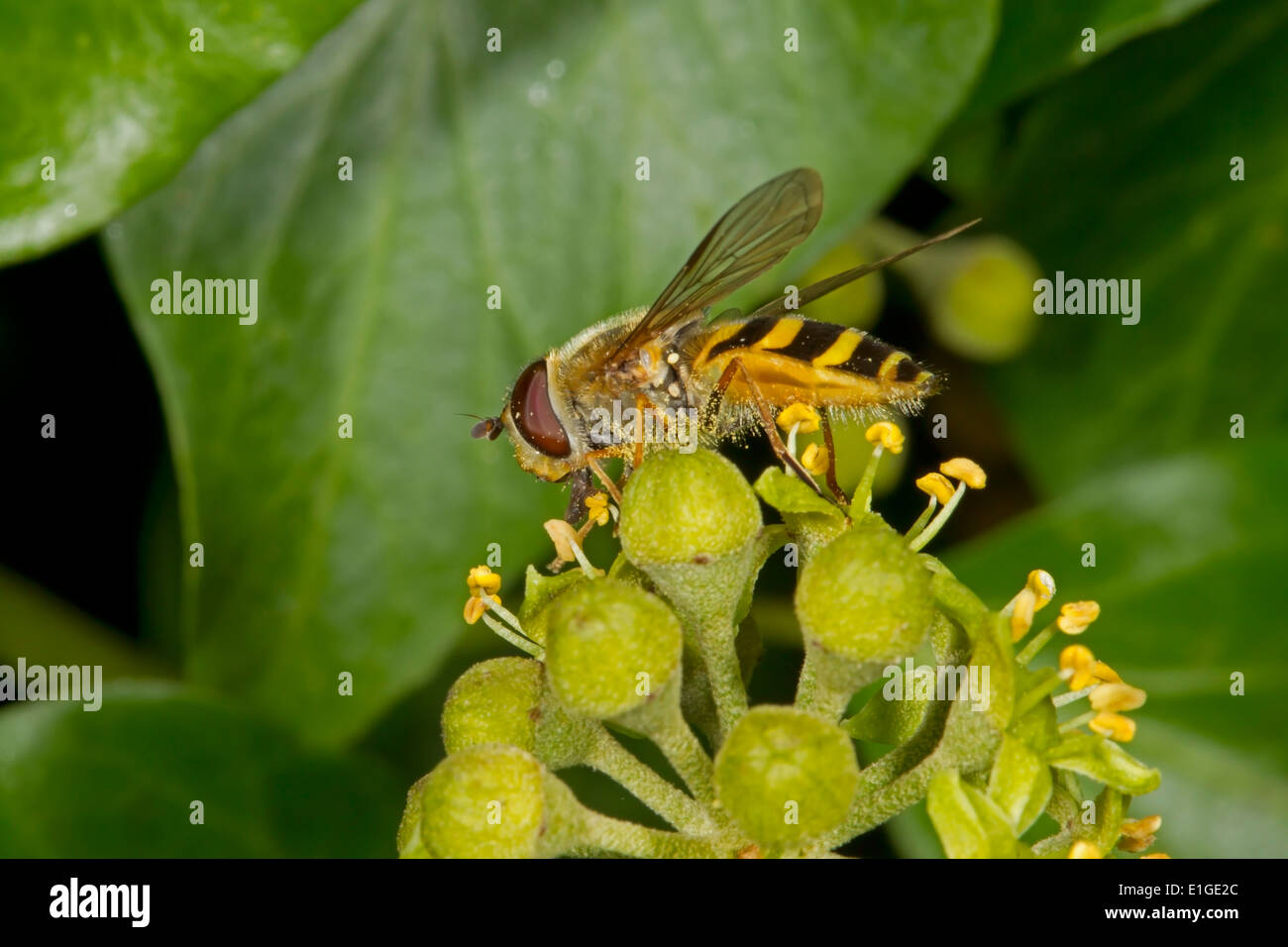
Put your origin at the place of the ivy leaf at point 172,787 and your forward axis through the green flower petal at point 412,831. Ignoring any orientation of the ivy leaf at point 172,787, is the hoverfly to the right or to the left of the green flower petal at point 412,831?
left

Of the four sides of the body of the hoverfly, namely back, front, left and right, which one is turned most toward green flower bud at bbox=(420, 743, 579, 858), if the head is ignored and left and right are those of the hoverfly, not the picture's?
front

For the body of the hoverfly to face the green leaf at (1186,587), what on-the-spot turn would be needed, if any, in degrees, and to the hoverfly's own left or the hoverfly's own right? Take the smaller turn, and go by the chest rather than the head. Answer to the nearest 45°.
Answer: approximately 135° to the hoverfly's own right

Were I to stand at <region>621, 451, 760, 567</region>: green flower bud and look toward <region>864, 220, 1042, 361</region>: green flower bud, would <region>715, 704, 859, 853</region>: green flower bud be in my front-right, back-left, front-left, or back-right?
back-right

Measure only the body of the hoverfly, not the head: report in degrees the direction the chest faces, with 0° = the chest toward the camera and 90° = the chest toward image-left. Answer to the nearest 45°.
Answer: approximately 90°

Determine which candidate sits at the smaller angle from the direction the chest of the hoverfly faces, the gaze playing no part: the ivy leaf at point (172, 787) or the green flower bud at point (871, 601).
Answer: the ivy leaf

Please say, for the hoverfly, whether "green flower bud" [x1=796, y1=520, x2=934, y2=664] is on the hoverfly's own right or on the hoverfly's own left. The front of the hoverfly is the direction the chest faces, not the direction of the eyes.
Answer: on the hoverfly's own left
